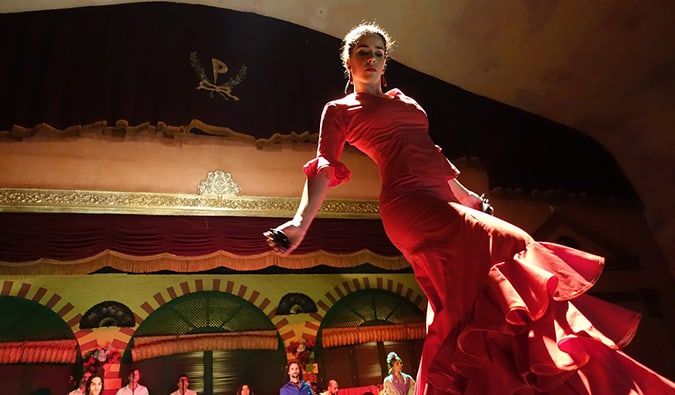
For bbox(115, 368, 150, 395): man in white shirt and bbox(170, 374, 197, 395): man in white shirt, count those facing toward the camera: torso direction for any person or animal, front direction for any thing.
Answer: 2

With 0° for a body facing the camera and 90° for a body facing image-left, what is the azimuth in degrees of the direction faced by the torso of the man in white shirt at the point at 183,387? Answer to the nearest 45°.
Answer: approximately 0°

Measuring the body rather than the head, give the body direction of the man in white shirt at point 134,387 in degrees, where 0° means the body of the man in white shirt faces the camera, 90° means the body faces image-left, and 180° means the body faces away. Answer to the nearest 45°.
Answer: approximately 0°

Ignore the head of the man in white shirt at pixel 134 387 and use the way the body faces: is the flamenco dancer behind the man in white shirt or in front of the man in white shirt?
in front
